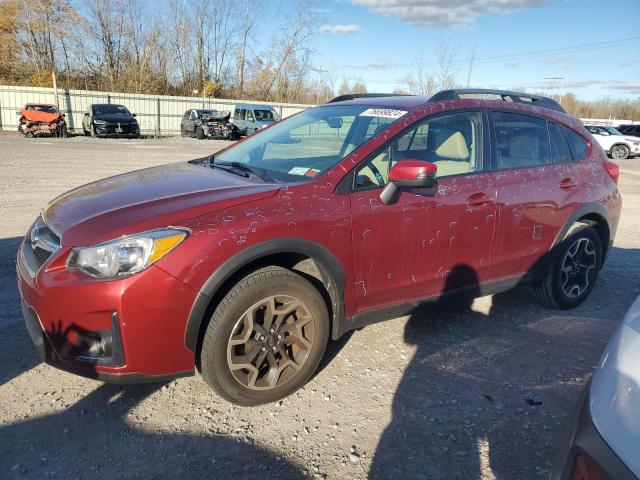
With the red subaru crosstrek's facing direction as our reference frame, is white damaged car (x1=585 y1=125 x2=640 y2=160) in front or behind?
behind

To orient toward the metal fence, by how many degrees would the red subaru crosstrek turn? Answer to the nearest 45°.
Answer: approximately 90° to its right

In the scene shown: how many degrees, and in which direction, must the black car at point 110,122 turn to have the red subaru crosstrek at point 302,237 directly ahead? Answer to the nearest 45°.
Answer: approximately 45° to its right

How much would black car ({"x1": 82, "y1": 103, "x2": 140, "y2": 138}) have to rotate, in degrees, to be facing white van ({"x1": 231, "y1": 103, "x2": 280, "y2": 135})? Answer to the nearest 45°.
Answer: approximately 45° to its left

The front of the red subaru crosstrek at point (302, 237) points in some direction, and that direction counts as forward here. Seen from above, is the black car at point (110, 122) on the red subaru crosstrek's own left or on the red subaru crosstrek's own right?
on the red subaru crosstrek's own right

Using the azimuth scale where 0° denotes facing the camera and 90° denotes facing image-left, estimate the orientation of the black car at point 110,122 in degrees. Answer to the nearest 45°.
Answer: approximately 315°

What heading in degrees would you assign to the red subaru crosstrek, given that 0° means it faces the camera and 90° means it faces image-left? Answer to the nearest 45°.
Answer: approximately 45°

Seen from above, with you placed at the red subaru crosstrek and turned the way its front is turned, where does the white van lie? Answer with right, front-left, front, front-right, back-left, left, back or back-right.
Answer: back-right

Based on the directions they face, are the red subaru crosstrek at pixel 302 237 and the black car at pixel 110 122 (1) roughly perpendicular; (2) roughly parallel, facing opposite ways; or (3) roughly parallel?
roughly perpendicular
